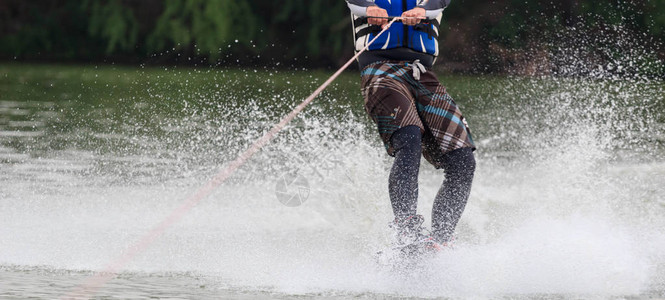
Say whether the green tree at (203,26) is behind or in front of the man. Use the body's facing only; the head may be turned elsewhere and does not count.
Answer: behind

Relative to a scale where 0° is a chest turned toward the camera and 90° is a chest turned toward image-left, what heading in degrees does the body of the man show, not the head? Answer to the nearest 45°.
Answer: approximately 0°
